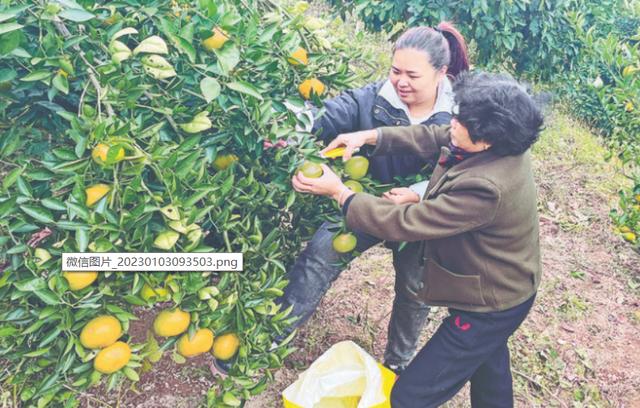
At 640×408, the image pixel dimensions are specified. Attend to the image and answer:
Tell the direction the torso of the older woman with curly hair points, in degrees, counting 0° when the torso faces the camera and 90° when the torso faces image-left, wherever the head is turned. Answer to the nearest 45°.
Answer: approximately 90°

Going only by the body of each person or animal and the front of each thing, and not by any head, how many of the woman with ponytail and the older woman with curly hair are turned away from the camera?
0

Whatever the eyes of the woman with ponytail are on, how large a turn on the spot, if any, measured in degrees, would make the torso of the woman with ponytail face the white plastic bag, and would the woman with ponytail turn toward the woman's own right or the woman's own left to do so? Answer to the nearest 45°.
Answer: approximately 45° to the woman's own left

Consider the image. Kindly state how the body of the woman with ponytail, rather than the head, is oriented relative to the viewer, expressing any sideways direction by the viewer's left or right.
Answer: facing the viewer and to the left of the viewer

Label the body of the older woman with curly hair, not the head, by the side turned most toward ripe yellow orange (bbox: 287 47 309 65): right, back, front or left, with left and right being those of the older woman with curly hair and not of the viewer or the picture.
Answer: front

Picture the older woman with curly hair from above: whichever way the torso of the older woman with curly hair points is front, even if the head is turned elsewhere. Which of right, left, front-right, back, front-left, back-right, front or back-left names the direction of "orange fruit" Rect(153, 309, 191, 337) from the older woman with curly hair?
front-left

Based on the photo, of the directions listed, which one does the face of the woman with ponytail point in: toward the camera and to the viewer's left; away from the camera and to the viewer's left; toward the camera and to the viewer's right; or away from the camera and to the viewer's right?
toward the camera and to the viewer's left
